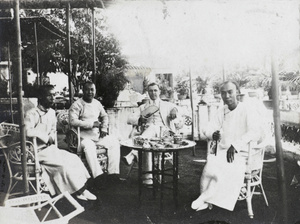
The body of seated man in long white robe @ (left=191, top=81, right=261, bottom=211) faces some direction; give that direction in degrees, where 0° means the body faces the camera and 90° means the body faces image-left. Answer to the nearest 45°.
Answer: approximately 45°

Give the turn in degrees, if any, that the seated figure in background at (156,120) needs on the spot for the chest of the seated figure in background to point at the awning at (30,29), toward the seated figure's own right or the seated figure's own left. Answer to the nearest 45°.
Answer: approximately 90° to the seated figure's own right

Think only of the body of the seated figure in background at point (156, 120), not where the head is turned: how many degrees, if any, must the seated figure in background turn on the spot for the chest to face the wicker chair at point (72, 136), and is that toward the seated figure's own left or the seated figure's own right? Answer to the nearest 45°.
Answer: approximately 90° to the seated figure's own right

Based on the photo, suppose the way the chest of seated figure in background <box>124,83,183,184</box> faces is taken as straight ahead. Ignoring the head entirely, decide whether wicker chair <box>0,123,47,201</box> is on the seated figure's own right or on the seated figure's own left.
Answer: on the seated figure's own right
